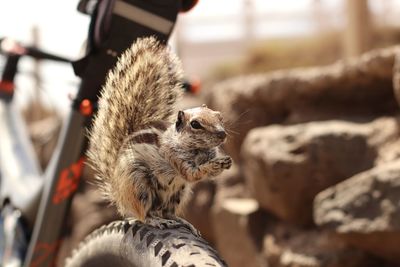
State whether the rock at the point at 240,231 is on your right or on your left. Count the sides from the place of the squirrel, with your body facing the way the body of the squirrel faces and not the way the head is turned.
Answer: on your left

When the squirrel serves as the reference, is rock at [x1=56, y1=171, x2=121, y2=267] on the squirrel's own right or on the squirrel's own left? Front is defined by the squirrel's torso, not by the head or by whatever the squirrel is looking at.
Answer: on the squirrel's own left

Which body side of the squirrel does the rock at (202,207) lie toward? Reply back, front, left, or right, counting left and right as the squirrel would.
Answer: left

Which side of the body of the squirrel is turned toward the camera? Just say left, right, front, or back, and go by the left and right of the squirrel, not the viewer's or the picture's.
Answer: right

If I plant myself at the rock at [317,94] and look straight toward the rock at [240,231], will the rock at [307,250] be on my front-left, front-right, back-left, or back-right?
front-left

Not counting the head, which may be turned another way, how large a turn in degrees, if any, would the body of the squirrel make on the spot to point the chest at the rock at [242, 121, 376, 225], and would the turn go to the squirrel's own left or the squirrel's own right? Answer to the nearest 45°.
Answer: approximately 45° to the squirrel's own left

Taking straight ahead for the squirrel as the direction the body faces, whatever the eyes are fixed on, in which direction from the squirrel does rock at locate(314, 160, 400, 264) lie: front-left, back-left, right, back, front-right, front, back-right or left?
front-left
